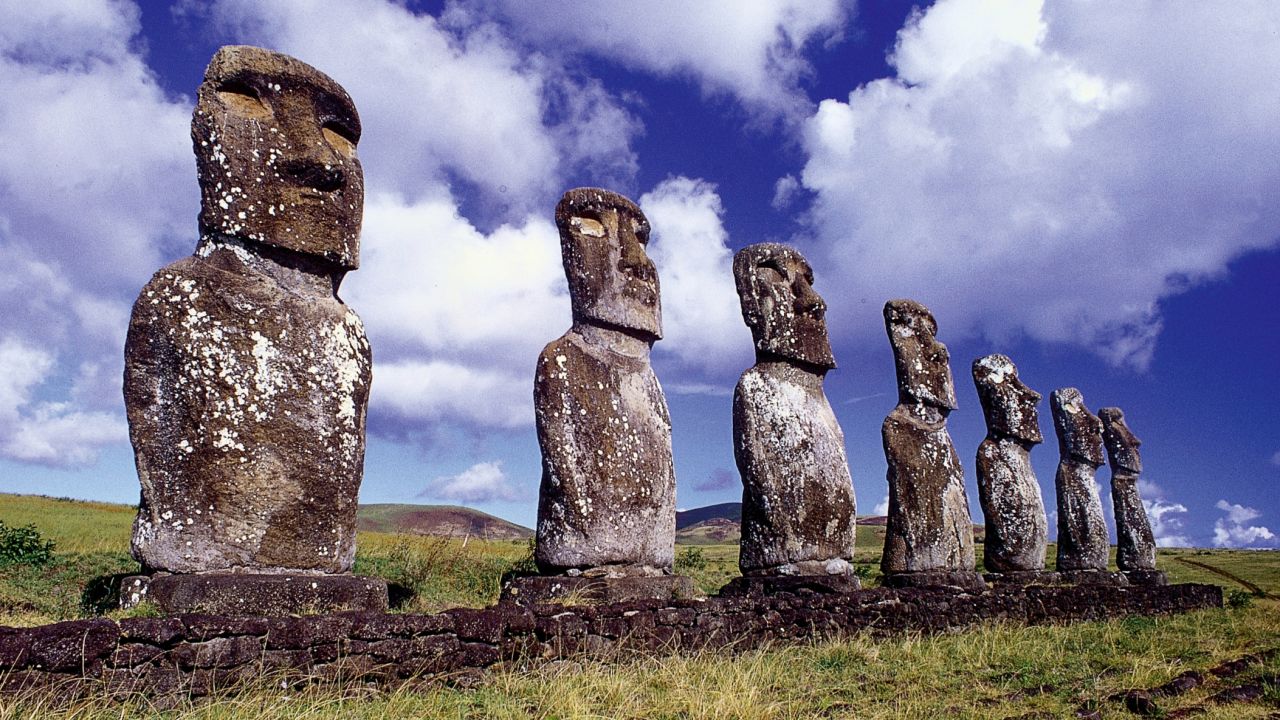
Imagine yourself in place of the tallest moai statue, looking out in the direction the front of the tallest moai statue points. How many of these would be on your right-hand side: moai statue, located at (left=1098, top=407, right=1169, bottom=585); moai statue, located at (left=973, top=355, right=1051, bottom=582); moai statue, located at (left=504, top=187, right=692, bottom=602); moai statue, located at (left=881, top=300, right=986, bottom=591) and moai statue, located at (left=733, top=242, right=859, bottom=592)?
0

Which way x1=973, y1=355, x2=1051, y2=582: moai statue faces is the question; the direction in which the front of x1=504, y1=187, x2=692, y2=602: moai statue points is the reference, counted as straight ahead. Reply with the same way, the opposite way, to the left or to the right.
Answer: the same way

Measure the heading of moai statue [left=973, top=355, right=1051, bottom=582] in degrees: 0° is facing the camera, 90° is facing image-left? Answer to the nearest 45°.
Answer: approximately 270°

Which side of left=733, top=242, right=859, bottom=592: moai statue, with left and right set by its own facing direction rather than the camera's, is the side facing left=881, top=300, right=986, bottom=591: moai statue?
left

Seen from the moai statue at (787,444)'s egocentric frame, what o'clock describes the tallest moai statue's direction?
The tallest moai statue is roughly at 3 o'clock from the moai statue.

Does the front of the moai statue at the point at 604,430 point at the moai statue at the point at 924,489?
no

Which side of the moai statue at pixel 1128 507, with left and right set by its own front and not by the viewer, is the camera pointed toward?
right

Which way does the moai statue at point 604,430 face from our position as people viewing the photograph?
facing the viewer and to the right of the viewer

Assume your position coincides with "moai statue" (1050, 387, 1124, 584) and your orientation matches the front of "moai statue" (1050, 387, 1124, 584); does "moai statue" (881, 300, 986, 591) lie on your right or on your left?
on your right

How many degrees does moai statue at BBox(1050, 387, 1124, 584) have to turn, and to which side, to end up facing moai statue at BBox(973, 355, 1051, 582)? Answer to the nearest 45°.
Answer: approximately 90° to its right

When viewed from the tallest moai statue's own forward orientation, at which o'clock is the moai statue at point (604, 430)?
The moai statue is roughly at 10 o'clock from the tallest moai statue.

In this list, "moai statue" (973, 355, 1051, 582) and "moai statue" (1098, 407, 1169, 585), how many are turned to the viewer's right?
2

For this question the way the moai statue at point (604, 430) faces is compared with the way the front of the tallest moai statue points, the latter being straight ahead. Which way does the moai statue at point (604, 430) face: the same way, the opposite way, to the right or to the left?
the same way

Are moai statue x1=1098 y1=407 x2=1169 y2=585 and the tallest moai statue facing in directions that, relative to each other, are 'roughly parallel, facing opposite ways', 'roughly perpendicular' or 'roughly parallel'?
roughly parallel

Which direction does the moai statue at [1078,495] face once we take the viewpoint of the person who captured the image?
facing to the right of the viewer

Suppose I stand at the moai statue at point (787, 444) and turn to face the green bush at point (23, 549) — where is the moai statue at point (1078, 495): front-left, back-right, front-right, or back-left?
back-right

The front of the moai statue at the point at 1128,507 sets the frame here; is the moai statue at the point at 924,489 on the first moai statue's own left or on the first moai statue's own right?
on the first moai statue's own right

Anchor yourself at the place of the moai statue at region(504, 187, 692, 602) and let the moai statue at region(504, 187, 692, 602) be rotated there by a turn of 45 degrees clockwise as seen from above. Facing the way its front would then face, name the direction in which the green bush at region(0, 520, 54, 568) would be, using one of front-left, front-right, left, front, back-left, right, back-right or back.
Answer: back-right

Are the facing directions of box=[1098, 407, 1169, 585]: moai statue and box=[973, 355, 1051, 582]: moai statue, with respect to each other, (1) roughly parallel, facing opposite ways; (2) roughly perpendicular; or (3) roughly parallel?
roughly parallel

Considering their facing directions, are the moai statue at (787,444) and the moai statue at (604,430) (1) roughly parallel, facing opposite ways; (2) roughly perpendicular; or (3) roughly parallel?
roughly parallel
